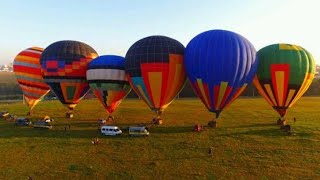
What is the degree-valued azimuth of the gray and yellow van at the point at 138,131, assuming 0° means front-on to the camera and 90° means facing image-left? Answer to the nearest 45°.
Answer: approximately 270°

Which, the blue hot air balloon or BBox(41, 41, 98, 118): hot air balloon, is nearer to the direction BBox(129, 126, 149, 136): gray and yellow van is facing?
the blue hot air balloon

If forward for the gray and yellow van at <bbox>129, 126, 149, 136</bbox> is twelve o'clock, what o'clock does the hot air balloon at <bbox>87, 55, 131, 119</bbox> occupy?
The hot air balloon is roughly at 8 o'clock from the gray and yellow van.
